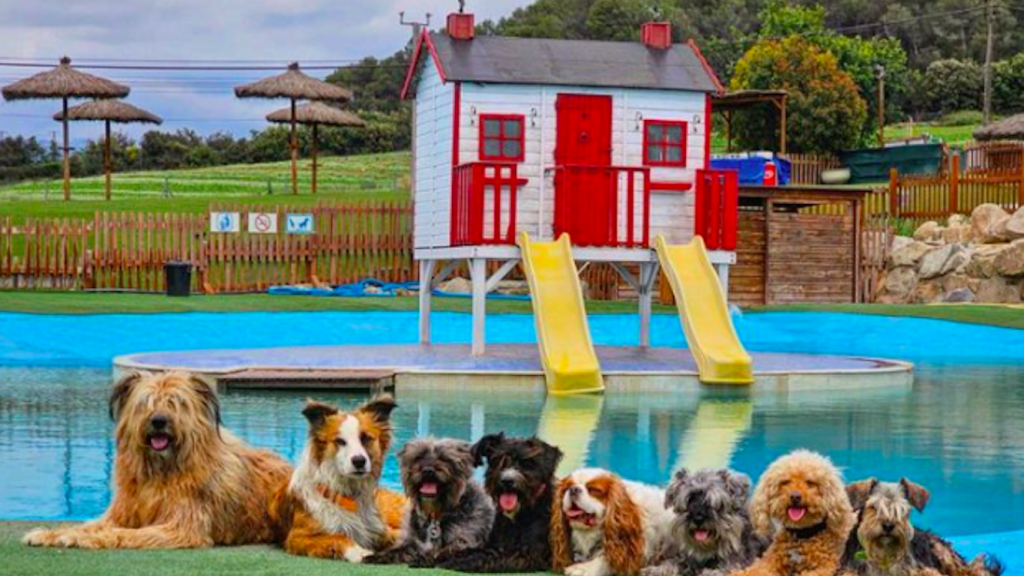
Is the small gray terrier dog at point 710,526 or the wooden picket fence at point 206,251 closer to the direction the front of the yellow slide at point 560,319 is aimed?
the small gray terrier dog

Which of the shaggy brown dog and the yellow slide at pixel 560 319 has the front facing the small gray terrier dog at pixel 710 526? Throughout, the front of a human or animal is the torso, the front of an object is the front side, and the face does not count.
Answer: the yellow slide

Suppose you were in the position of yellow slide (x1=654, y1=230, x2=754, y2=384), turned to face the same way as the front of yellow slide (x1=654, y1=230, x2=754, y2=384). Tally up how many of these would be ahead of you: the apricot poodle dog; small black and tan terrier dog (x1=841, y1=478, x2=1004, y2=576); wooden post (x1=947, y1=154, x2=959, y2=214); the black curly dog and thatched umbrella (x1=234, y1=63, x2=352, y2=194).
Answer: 3

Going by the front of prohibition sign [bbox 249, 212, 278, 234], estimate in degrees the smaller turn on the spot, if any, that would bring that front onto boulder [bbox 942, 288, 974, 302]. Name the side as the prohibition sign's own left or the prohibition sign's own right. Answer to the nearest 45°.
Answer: approximately 90° to the prohibition sign's own left

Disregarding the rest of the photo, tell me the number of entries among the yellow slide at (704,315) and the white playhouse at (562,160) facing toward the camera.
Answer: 2

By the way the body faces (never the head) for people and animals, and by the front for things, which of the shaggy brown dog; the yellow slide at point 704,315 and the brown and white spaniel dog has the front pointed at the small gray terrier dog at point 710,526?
the yellow slide
